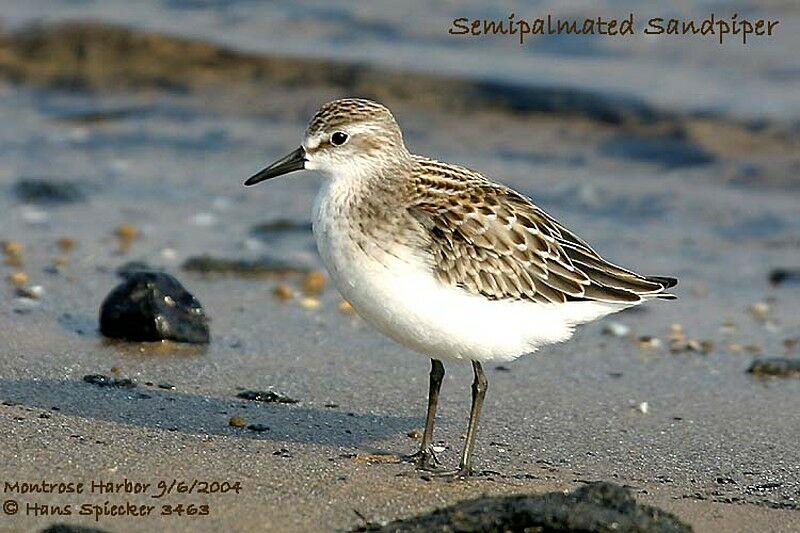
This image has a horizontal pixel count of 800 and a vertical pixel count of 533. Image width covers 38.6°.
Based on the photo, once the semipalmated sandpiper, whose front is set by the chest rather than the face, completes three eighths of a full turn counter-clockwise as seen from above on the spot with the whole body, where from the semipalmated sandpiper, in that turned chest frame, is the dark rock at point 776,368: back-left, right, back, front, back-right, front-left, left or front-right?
left

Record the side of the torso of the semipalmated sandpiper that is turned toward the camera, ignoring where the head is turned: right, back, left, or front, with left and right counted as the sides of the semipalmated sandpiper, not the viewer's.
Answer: left

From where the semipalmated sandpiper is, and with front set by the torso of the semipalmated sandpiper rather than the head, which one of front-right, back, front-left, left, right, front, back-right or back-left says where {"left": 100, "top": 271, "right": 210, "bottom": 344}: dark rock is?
front-right

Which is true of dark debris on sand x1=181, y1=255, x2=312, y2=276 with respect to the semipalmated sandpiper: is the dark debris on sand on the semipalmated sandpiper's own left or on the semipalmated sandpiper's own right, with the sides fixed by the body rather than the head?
on the semipalmated sandpiper's own right

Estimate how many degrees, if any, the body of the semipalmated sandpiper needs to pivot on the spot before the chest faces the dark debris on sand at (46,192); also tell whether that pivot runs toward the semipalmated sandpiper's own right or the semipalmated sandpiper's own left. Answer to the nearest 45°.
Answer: approximately 45° to the semipalmated sandpiper's own right

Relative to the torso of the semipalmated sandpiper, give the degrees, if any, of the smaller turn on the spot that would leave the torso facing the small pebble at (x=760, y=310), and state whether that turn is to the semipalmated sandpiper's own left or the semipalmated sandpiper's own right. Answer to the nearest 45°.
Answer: approximately 135° to the semipalmated sandpiper's own right

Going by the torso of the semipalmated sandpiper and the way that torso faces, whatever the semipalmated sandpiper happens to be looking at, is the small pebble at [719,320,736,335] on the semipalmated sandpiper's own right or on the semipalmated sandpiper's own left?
on the semipalmated sandpiper's own right

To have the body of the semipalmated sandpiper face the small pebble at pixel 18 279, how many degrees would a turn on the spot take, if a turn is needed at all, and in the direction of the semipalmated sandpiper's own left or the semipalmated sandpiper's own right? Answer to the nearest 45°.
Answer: approximately 45° to the semipalmated sandpiper's own right
